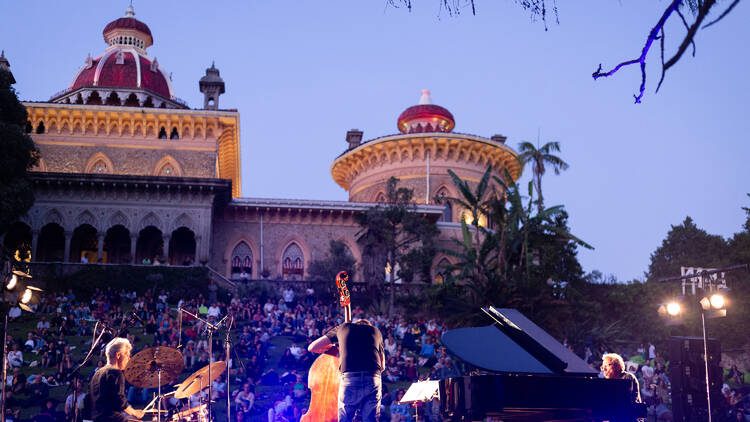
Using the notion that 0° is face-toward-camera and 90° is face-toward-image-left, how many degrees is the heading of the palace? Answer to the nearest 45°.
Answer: approximately 0°

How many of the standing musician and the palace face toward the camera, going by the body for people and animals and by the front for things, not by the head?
1

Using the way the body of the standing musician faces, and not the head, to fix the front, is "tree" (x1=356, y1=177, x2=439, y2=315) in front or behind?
in front

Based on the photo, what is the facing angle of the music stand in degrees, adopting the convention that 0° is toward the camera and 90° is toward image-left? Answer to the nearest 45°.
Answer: approximately 45°

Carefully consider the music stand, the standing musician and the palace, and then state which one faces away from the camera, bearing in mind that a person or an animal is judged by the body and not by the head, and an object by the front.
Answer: the standing musician

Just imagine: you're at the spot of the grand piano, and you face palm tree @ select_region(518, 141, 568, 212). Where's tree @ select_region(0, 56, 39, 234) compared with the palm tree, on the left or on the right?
left

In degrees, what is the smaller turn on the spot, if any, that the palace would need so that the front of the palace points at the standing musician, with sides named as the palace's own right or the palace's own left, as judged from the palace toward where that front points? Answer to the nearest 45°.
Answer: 0° — it already faces them

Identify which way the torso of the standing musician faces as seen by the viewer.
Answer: away from the camera

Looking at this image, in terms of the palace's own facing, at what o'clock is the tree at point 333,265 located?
The tree is roughly at 10 o'clock from the palace.

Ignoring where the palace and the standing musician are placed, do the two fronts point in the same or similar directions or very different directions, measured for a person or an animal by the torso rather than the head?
very different directions

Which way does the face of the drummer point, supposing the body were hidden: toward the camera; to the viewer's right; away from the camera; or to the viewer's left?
to the viewer's right

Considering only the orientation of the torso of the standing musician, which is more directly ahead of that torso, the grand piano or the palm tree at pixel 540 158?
the palm tree

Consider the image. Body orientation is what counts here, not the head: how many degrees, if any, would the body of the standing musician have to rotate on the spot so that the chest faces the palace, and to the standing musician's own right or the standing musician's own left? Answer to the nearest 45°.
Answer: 0° — they already face it

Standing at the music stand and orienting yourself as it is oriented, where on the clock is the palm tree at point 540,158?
The palm tree is roughly at 5 o'clock from the music stand.

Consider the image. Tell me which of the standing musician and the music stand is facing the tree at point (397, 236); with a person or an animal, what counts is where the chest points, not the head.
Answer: the standing musician
